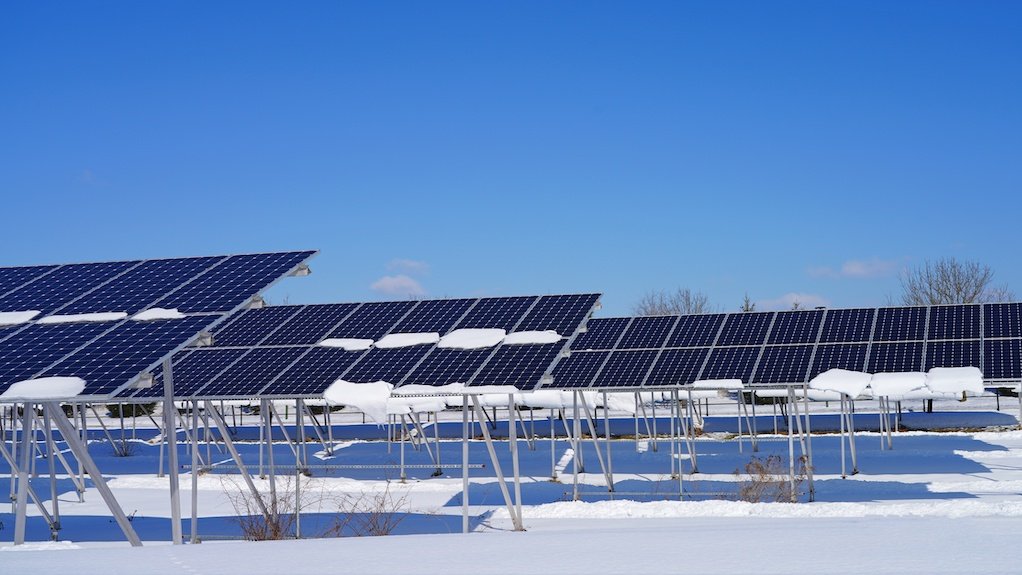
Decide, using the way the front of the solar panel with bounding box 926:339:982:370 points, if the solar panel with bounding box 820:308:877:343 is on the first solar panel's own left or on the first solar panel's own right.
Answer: on the first solar panel's own right

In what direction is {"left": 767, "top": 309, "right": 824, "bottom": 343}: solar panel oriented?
toward the camera

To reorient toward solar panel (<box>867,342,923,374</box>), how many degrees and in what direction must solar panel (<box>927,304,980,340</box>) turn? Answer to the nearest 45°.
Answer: approximately 45° to its right

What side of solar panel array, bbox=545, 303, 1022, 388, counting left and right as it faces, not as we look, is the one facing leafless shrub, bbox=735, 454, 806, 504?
front

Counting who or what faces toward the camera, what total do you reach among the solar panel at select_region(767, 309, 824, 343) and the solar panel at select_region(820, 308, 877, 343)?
2

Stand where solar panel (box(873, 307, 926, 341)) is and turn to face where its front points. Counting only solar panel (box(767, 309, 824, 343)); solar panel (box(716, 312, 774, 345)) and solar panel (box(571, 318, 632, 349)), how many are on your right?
3

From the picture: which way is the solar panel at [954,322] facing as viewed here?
toward the camera

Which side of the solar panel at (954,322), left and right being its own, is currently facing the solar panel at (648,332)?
right

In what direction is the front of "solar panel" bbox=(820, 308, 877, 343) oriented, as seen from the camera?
facing the viewer

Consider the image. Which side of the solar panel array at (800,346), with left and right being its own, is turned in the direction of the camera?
front

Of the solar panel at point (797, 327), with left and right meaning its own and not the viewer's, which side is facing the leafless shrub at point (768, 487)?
front
